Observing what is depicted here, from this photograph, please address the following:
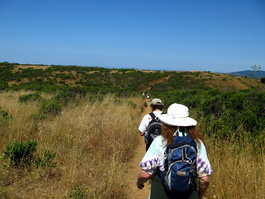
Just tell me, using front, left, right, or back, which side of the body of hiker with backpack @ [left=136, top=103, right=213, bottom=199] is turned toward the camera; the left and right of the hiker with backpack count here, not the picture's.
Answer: back

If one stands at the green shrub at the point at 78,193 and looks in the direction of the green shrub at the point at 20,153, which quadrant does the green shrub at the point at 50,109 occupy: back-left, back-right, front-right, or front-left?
front-right

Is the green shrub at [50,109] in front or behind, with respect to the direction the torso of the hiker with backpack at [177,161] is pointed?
in front
